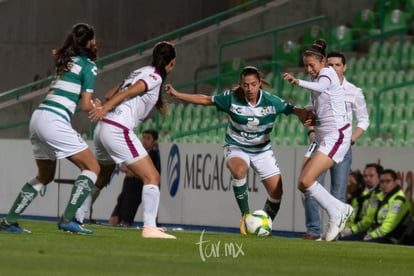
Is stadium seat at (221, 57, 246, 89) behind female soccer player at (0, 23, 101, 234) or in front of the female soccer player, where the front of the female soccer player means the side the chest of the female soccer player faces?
in front

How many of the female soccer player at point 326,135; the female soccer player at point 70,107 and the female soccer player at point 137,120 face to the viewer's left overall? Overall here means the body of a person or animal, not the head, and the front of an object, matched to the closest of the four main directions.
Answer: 1

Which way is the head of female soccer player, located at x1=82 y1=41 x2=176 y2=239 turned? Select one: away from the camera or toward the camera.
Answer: away from the camera

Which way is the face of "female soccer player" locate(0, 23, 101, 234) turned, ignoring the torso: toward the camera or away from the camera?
away from the camera

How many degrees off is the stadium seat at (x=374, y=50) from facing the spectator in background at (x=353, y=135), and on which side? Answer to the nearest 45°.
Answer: approximately 45° to its left

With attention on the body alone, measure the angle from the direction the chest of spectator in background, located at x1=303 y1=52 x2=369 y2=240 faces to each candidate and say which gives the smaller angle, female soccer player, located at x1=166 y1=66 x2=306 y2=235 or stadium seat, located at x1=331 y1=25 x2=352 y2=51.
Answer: the female soccer player

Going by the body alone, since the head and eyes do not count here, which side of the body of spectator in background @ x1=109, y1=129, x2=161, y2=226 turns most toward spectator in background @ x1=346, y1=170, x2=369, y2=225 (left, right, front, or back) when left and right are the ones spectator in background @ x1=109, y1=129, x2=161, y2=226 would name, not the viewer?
left

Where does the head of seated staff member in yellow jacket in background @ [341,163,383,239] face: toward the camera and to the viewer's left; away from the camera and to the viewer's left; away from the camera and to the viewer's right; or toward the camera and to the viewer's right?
toward the camera and to the viewer's left

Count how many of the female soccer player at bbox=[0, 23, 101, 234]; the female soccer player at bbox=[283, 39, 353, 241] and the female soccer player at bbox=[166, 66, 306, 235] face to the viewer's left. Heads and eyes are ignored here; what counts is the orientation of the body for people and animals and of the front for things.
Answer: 1

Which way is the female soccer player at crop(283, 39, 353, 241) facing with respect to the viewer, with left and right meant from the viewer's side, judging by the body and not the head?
facing to the left of the viewer
